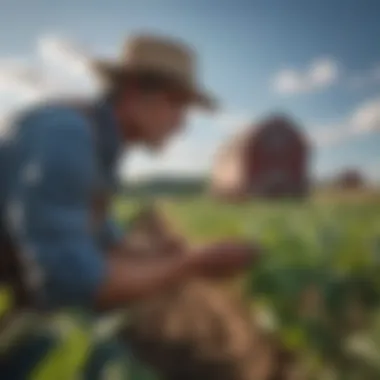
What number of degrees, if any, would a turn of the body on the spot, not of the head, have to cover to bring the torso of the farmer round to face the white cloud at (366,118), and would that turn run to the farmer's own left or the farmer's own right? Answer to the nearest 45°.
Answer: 0° — they already face it

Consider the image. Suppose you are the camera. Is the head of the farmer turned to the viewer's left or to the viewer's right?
to the viewer's right

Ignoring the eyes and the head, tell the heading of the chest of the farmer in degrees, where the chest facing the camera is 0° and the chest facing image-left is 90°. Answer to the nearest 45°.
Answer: approximately 270°
